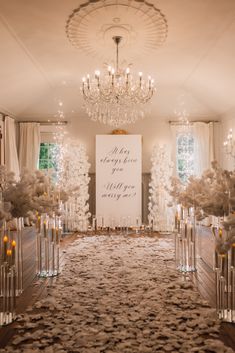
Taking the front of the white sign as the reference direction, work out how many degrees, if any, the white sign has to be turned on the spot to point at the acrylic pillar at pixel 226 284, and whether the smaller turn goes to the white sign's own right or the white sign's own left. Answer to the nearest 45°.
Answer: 0° — it already faces it

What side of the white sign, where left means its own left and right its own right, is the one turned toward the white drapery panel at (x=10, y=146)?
right

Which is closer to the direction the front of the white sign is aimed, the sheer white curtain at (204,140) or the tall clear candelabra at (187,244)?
the tall clear candelabra

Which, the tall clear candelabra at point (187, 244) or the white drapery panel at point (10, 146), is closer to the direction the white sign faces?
the tall clear candelabra

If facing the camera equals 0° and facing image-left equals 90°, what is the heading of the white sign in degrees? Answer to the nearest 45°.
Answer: approximately 0°

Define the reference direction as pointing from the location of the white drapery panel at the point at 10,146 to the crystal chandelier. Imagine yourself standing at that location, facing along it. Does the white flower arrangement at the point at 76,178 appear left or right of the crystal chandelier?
left

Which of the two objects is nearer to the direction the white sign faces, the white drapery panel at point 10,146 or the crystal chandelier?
the crystal chandelier

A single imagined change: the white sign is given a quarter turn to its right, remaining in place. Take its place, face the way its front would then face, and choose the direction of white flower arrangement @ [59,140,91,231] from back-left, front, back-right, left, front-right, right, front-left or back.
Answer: front

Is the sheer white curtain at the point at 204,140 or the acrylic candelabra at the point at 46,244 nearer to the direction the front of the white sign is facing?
the acrylic candelabra

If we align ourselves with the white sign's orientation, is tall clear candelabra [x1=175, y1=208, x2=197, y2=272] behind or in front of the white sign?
in front

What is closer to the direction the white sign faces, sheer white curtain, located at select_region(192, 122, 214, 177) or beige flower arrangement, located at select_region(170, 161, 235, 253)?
the beige flower arrangement

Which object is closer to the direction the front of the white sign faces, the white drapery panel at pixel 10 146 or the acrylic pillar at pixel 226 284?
the acrylic pillar

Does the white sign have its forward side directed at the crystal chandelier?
yes

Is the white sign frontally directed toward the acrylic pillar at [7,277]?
yes

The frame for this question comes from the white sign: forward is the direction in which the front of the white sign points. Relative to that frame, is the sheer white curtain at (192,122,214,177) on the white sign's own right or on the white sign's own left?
on the white sign's own left
